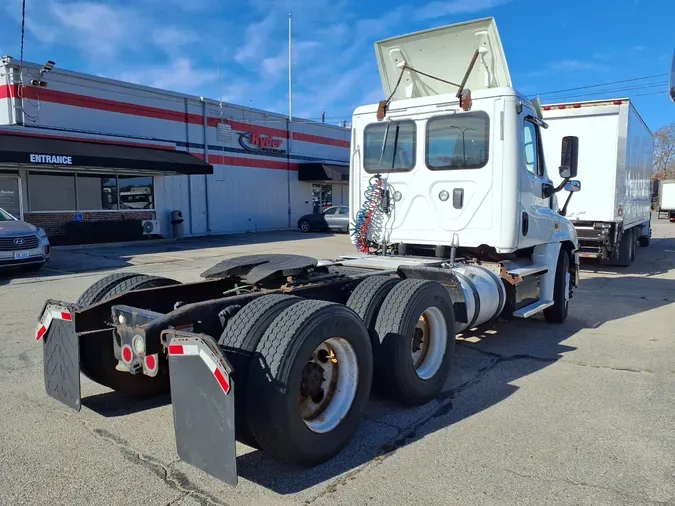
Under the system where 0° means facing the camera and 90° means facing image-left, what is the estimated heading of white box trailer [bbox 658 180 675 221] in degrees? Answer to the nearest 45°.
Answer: approximately 180°

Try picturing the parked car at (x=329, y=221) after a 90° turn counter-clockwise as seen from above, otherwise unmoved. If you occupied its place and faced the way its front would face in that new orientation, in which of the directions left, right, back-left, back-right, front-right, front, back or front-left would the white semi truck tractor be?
front

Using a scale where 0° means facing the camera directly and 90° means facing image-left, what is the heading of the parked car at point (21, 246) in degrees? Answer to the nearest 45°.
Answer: approximately 315°

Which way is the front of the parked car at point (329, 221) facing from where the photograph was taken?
facing to the left of the viewer

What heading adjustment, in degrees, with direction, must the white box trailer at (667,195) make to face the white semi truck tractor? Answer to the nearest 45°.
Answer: approximately 180°

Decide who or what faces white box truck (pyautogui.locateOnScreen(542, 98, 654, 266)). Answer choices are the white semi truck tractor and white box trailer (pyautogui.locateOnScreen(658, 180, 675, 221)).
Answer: the white semi truck tractor

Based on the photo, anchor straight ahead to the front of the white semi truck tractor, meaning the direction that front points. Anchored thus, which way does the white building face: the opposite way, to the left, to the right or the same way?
to the right

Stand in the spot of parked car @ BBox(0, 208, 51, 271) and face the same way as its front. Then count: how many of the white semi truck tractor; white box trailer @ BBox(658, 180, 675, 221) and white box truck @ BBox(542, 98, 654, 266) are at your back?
0

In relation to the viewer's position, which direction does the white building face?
facing the viewer and to the right of the viewer

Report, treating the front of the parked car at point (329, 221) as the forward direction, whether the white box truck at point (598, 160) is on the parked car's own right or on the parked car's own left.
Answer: on the parked car's own left

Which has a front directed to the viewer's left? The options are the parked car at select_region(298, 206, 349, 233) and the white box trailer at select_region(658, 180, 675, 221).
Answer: the parked car

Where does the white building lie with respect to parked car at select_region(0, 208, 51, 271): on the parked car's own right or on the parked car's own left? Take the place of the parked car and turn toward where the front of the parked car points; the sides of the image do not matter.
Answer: on the parked car's own left

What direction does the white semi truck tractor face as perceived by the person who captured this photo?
facing away from the viewer and to the right of the viewer

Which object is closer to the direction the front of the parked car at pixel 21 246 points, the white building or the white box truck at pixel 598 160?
the white box truck
